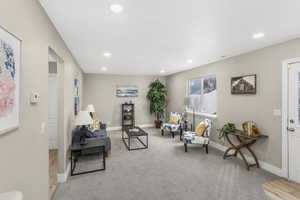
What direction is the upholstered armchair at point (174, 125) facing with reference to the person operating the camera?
facing the viewer and to the left of the viewer

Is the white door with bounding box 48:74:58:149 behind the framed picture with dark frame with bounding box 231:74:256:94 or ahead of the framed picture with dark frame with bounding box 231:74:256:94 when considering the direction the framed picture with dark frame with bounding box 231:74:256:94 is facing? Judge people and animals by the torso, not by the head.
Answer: ahead

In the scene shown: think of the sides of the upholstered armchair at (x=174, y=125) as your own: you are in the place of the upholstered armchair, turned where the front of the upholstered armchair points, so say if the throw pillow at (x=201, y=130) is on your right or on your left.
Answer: on your left

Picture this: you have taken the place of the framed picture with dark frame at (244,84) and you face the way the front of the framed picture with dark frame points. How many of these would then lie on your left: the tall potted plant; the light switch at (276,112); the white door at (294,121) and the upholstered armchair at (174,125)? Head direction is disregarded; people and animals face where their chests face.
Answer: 2

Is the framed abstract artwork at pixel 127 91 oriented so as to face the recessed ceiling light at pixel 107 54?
yes

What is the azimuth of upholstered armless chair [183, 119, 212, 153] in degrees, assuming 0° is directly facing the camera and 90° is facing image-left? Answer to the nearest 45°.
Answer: approximately 90°

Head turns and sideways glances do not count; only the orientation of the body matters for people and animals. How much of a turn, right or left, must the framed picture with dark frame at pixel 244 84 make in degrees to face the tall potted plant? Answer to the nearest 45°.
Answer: approximately 90° to its right

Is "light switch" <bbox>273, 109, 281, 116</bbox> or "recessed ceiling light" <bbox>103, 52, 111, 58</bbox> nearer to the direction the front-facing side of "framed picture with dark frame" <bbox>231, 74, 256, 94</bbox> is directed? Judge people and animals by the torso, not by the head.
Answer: the recessed ceiling light

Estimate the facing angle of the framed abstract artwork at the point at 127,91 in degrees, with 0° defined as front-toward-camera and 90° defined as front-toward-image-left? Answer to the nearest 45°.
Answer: approximately 0°

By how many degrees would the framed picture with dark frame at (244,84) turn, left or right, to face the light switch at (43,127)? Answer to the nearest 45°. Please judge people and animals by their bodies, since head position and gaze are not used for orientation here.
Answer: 0° — it already faces it

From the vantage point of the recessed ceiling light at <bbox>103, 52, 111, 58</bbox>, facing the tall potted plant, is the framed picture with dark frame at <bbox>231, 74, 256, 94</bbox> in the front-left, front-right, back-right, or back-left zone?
front-right

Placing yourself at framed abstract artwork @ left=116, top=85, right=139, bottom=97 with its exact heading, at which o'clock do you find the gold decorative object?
The gold decorative object is roughly at 11 o'clock from the framed abstract artwork.

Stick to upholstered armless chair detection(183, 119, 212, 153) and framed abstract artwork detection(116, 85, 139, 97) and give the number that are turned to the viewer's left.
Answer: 1

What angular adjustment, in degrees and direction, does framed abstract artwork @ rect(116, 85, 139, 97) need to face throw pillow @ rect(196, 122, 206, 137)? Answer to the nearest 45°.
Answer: approximately 45° to its left
